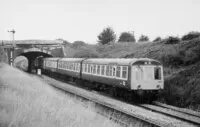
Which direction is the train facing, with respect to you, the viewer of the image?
facing the viewer and to the right of the viewer

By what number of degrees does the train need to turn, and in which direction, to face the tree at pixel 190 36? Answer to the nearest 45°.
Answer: approximately 90° to its left
